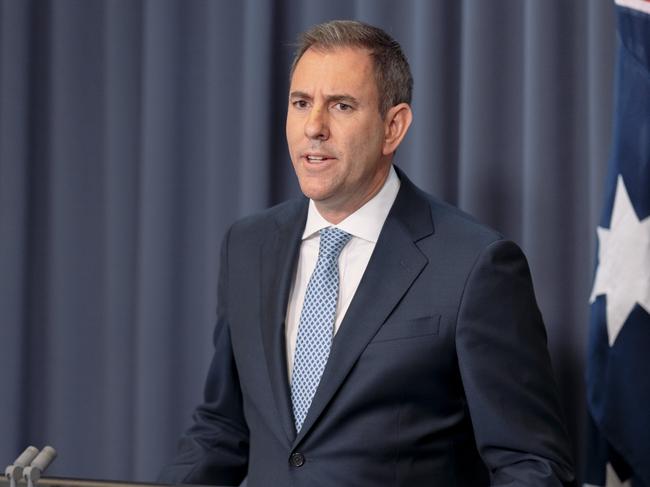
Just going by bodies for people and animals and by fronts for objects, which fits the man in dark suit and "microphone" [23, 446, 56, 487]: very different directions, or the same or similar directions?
very different directions

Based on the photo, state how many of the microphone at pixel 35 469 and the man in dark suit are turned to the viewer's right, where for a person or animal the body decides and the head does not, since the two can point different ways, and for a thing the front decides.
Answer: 1

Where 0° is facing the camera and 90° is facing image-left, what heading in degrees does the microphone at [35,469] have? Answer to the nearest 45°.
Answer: approximately 270°

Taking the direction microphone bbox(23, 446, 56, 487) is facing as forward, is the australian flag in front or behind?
in front

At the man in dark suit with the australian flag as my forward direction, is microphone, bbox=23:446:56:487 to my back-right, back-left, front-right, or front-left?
back-right

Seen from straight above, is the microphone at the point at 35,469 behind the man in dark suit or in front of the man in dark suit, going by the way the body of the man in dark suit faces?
in front

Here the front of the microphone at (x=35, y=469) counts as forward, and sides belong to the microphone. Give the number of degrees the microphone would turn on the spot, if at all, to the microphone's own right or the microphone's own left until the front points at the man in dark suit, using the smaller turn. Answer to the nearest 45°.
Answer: approximately 45° to the microphone's own left

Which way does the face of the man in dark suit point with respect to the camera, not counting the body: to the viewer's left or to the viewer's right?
to the viewer's left

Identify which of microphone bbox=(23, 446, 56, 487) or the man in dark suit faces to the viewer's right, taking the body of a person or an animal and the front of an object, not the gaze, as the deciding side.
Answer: the microphone

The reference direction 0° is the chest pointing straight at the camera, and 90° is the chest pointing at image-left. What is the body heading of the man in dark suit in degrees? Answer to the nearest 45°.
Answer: approximately 45°

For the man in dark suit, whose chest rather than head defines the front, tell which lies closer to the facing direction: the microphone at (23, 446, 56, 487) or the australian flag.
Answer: the microphone
